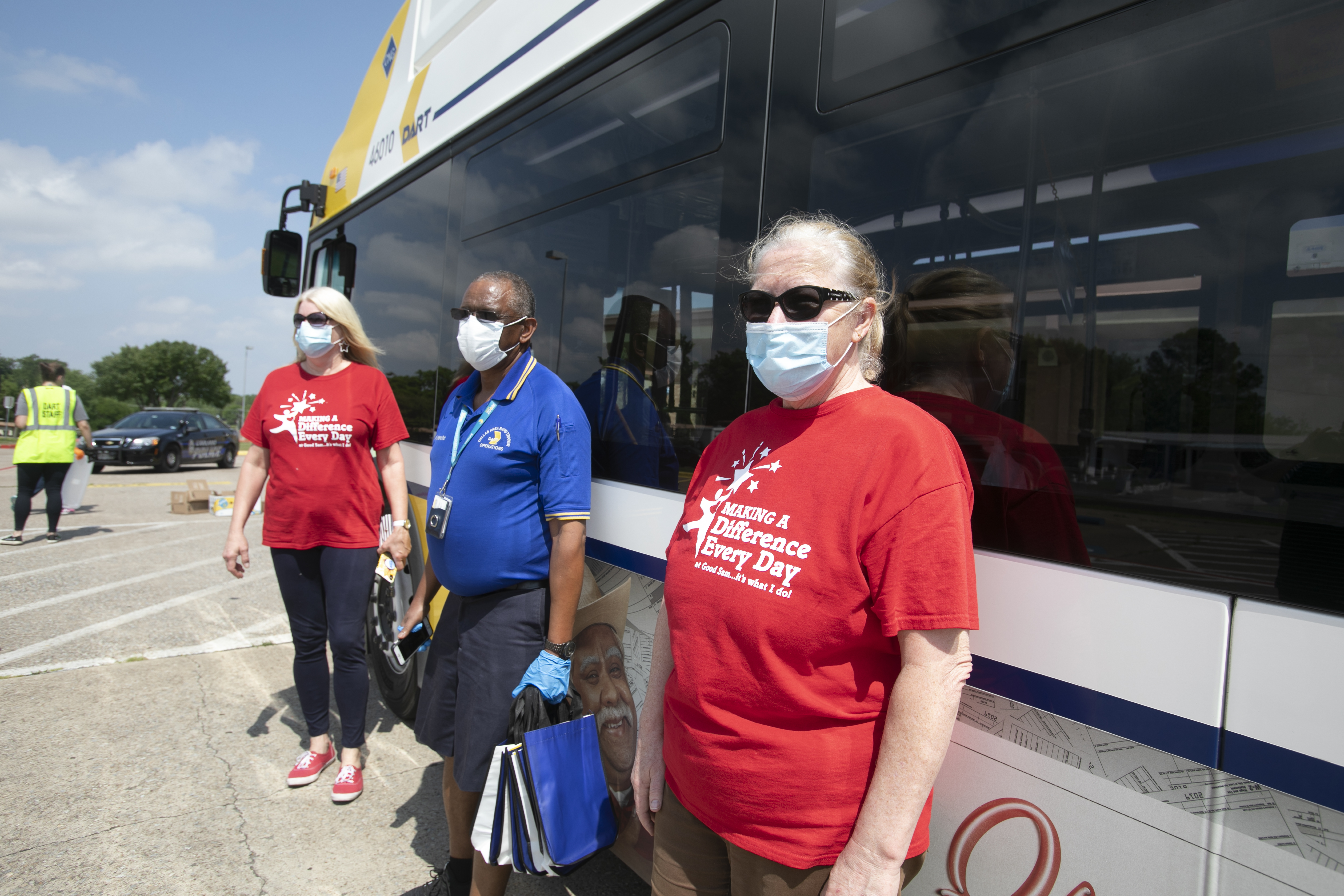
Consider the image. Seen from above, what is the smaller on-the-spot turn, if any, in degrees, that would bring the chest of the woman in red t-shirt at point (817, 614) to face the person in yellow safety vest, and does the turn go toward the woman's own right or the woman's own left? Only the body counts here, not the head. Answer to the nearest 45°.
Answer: approximately 90° to the woman's own right

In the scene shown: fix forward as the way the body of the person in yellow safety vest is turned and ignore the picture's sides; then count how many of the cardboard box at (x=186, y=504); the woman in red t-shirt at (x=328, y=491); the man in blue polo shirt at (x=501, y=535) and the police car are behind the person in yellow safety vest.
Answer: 2

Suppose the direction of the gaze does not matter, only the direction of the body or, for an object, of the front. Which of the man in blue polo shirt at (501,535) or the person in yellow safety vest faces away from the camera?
the person in yellow safety vest

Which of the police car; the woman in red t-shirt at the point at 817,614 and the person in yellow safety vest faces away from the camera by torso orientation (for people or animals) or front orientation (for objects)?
the person in yellow safety vest

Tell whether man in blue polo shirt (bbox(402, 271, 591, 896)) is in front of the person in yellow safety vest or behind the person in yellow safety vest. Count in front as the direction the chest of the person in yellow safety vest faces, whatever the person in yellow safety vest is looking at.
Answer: behind

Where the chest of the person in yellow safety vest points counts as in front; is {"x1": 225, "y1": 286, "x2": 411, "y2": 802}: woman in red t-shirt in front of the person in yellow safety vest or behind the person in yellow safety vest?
behind

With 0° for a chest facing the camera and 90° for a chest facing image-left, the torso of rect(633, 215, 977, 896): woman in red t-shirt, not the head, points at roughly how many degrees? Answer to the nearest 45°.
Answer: approximately 45°

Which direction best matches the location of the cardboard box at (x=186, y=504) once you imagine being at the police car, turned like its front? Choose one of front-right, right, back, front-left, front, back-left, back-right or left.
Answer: front-left

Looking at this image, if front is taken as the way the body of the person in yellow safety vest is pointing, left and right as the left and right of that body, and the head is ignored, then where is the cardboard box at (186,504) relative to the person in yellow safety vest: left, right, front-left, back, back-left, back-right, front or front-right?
front-right

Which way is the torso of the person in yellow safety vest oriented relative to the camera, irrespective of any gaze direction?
away from the camera

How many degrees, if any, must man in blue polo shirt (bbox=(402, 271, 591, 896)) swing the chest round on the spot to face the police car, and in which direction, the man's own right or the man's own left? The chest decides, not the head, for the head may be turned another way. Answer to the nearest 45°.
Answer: approximately 90° to the man's own right

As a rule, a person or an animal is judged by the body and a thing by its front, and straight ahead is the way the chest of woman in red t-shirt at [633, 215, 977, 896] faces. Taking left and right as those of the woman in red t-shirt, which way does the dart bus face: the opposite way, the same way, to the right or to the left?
to the right

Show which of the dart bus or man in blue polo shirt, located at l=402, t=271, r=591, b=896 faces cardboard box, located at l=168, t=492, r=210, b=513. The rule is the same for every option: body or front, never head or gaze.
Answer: the dart bus
